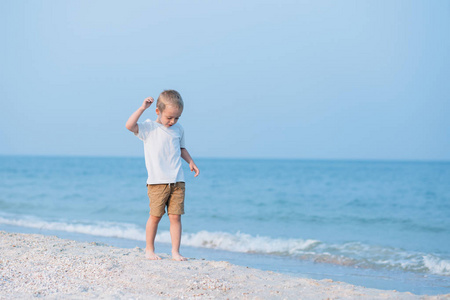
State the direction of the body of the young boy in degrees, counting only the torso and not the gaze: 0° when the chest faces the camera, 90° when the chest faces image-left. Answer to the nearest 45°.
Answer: approximately 315°
